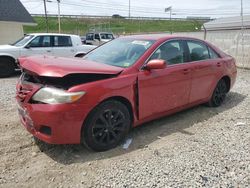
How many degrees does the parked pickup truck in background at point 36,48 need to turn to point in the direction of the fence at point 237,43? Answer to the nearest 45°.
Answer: approximately 180°

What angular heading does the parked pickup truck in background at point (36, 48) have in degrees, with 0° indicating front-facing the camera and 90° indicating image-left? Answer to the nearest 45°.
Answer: approximately 90°

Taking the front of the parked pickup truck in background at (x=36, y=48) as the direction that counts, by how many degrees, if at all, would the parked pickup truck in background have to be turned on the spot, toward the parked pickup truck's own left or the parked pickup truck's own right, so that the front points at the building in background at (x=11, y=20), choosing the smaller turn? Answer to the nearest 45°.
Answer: approximately 90° to the parked pickup truck's own right

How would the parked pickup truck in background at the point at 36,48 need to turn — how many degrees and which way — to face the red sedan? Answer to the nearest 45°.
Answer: approximately 90° to its left

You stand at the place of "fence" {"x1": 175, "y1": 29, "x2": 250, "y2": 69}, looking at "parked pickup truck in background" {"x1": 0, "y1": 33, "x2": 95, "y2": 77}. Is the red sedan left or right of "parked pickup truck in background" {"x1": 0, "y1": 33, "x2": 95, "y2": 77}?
left

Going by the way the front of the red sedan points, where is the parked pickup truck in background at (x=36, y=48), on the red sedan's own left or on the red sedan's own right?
on the red sedan's own right
